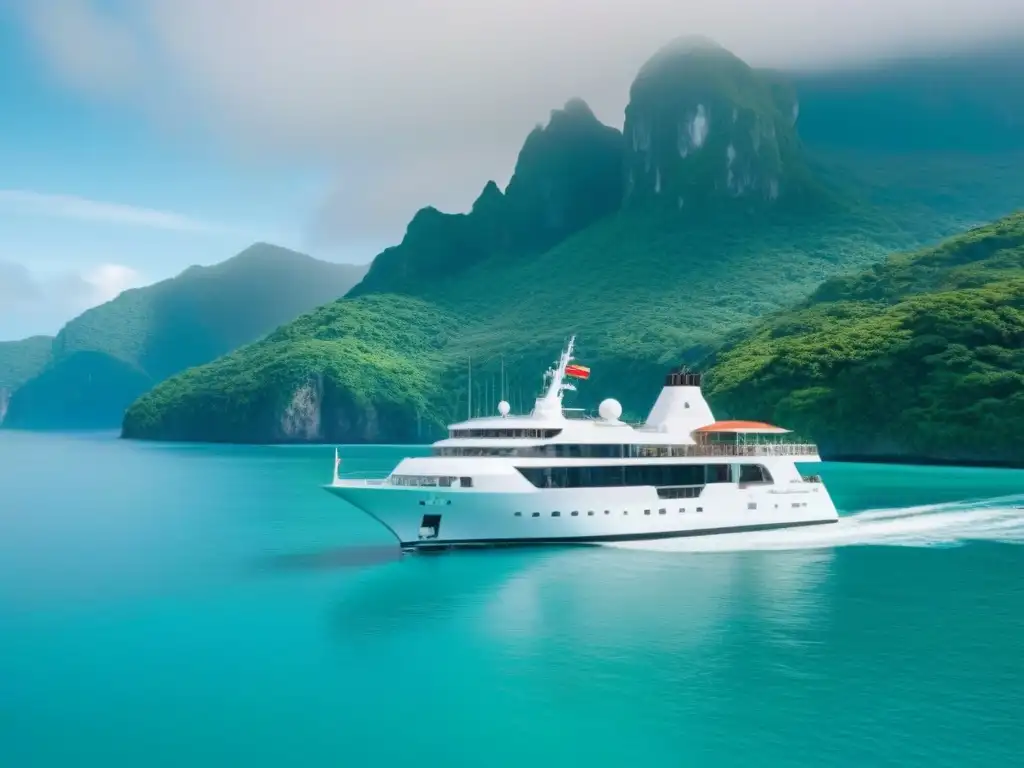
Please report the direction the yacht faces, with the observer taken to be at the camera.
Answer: facing the viewer and to the left of the viewer
